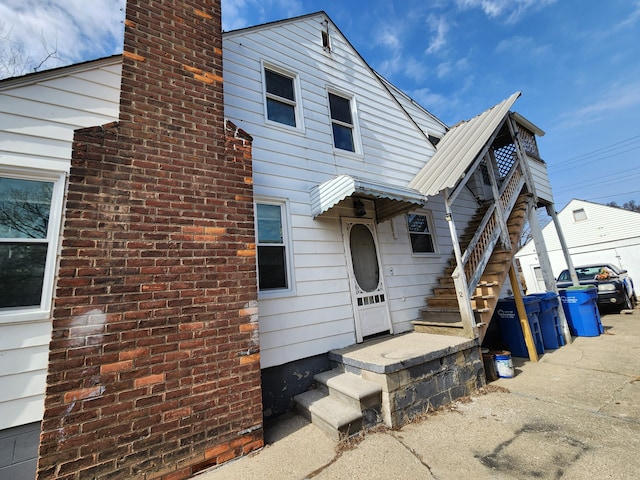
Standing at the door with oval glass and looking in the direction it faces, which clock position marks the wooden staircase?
The wooden staircase is roughly at 10 o'clock from the door with oval glass.

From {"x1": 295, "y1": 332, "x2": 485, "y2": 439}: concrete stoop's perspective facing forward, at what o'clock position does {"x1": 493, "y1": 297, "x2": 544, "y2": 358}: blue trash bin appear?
The blue trash bin is roughly at 6 o'clock from the concrete stoop.

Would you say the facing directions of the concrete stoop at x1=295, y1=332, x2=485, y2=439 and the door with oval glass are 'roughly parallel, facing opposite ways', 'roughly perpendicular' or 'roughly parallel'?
roughly perpendicular

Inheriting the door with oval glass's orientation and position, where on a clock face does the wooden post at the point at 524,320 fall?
The wooden post is roughly at 10 o'clock from the door with oval glass.

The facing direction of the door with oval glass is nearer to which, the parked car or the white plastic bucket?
the white plastic bucket

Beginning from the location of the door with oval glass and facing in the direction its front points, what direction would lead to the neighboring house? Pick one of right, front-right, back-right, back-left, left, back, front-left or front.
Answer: left

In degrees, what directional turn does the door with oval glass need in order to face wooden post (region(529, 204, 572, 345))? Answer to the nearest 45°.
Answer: approximately 90° to its left

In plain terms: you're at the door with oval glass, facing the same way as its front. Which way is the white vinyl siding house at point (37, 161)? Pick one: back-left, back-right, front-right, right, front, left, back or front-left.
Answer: right

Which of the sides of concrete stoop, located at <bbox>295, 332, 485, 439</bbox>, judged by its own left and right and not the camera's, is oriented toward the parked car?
back

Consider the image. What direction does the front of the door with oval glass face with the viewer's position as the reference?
facing the viewer and to the right of the viewer

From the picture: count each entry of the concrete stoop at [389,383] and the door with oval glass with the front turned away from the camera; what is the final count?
0

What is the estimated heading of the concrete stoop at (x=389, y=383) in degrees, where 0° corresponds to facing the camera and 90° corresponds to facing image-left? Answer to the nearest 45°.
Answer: approximately 45°

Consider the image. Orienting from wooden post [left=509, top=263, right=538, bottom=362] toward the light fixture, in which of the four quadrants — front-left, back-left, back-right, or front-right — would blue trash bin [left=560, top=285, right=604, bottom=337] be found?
back-right
